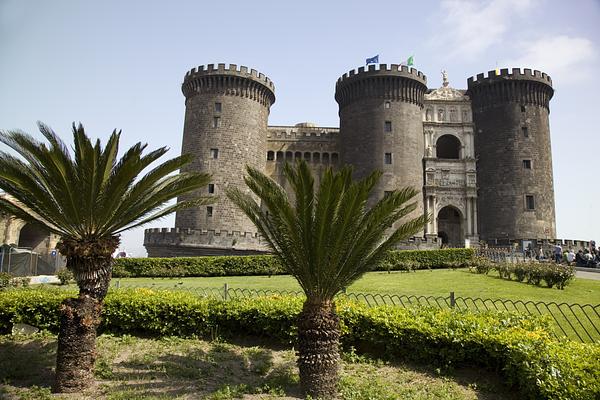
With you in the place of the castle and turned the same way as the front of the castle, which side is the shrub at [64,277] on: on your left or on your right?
on your right

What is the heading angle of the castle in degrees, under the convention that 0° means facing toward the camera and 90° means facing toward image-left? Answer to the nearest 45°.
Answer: approximately 0°

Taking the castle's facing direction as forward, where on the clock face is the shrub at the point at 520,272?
The shrub is roughly at 12 o'clock from the castle.

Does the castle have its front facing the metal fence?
yes

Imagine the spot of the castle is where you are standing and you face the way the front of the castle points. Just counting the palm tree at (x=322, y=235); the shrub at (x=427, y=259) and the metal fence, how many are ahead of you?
3

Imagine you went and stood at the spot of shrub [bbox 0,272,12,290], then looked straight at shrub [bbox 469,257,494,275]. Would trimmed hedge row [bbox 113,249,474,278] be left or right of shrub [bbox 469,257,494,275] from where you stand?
left

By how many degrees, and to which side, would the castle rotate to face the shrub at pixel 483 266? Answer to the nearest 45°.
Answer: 0° — it already faces it

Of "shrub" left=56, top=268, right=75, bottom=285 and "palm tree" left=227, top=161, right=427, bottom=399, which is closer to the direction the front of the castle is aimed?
the palm tree
